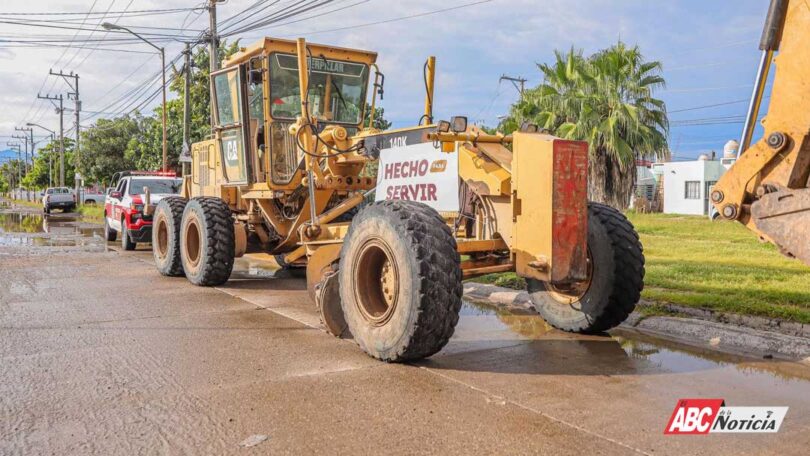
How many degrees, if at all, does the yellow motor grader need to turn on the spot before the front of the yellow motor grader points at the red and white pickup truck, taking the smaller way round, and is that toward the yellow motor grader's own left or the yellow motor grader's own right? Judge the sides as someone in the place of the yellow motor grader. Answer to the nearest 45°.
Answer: approximately 180°

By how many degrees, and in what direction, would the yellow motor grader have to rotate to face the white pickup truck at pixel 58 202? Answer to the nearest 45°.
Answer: approximately 180°

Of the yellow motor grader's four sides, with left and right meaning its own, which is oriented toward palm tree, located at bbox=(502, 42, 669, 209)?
left

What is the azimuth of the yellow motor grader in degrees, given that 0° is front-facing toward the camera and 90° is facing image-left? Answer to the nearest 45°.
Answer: approximately 315°

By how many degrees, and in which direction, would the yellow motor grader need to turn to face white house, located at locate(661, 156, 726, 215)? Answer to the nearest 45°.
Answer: approximately 90° to its left
